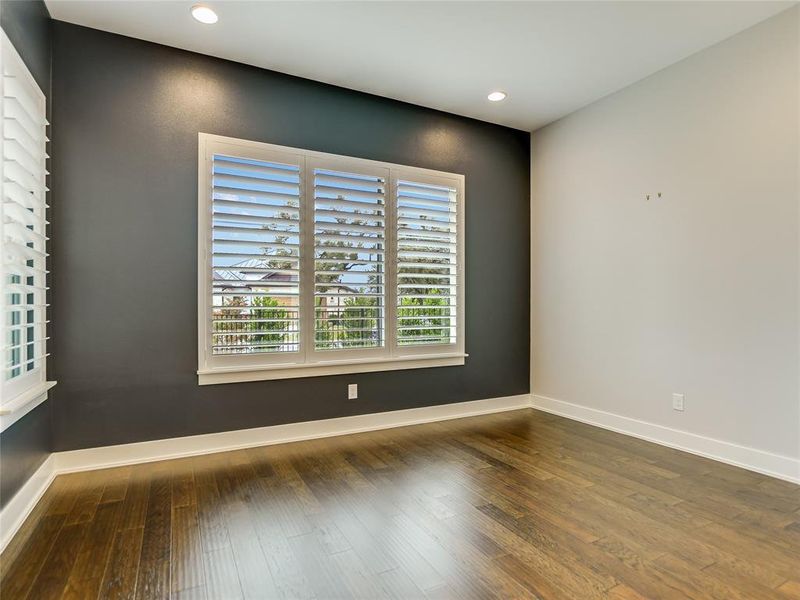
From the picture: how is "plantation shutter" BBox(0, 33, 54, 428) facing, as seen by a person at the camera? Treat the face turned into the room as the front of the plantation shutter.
facing to the right of the viewer

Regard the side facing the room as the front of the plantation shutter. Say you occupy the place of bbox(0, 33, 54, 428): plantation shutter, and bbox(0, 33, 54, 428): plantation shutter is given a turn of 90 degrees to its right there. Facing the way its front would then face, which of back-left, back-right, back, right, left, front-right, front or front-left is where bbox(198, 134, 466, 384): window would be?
left
